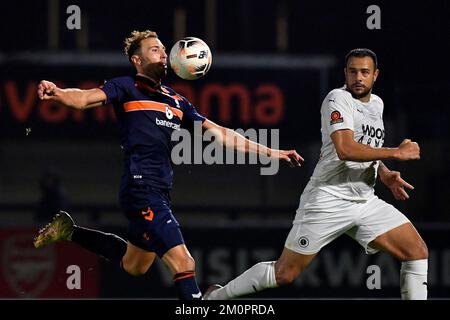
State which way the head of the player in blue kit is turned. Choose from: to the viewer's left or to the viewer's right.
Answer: to the viewer's right

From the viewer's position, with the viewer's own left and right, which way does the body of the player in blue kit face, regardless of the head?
facing the viewer and to the right of the viewer

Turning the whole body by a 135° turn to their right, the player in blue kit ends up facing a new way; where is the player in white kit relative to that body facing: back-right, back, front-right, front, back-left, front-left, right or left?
back
